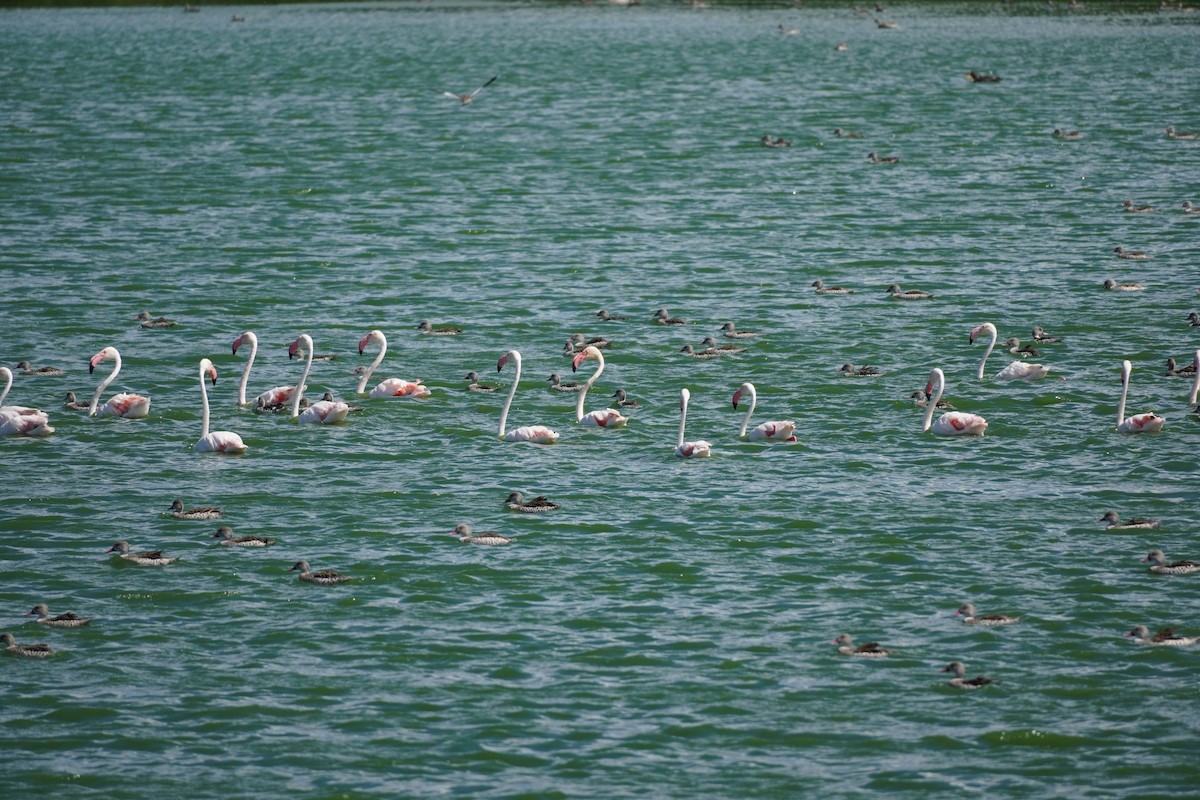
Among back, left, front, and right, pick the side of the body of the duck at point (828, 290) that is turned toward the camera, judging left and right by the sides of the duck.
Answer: left

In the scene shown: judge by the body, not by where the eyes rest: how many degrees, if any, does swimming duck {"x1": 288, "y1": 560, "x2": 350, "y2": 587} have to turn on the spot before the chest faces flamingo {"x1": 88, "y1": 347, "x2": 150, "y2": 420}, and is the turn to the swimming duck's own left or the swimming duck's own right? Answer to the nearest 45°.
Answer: approximately 90° to the swimming duck's own right

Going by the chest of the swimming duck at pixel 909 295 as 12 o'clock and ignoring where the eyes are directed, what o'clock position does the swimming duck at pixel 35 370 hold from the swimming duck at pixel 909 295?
the swimming duck at pixel 35 370 is roughly at 11 o'clock from the swimming duck at pixel 909 295.

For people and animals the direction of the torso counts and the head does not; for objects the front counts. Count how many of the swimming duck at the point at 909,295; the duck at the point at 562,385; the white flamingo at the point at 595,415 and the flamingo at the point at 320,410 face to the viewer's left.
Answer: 4

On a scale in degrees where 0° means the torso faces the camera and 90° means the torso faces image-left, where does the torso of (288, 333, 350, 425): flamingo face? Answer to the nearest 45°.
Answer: approximately 90°

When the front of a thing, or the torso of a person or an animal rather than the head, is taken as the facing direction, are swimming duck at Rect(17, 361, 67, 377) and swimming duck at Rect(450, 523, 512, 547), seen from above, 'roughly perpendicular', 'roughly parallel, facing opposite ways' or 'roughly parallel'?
roughly parallel

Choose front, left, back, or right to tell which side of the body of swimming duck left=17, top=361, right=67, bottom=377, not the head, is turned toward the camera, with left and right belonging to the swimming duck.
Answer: left

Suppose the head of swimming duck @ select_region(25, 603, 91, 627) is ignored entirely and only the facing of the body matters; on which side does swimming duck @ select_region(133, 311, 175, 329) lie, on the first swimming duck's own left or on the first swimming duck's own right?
on the first swimming duck's own right

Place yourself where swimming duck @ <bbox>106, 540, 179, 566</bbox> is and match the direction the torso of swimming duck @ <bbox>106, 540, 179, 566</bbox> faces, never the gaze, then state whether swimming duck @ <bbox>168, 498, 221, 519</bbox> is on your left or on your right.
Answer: on your right

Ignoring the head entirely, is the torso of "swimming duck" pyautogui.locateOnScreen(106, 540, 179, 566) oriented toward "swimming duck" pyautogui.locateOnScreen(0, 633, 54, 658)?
no

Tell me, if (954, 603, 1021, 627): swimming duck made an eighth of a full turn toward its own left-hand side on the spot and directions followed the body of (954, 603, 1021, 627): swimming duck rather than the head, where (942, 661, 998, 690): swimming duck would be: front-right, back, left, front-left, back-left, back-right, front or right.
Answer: front-left

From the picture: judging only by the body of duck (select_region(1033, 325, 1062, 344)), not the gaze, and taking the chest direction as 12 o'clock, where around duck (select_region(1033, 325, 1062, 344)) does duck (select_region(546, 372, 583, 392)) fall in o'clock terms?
duck (select_region(546, 372, 583, 392)) is roughly at 11 o'clock from duck (select_region(1033, 325, 1062, 344)).

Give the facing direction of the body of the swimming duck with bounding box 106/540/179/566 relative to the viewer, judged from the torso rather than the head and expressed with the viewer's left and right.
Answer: facing to the left of the viewer

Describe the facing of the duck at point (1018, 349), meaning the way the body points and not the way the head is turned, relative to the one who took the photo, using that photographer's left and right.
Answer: facing to the left of the viewer

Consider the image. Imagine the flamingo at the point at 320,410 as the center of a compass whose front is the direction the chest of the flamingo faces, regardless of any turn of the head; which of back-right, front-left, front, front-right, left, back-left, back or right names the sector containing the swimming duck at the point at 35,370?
front-right

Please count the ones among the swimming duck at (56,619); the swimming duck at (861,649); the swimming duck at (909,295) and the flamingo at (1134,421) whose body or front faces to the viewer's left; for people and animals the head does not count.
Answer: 4

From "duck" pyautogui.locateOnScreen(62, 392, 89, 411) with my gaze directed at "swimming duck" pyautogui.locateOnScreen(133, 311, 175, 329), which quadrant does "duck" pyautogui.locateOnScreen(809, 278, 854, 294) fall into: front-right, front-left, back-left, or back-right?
front-right

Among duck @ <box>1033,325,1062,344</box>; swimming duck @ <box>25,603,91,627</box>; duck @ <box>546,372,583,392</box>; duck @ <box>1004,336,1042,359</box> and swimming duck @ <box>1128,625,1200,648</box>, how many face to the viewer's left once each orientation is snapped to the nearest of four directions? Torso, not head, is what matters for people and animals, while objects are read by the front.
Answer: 5

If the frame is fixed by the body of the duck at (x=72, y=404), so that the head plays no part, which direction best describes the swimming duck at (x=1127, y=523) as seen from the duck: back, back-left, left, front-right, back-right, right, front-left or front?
back-left

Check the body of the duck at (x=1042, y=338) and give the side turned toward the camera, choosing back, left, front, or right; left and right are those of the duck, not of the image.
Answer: left

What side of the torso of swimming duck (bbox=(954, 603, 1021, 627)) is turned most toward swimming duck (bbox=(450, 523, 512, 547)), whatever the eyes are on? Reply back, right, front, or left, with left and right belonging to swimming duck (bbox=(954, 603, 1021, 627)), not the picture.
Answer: front

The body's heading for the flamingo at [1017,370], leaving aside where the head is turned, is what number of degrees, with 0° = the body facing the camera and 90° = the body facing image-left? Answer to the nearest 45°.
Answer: approximately 90°
